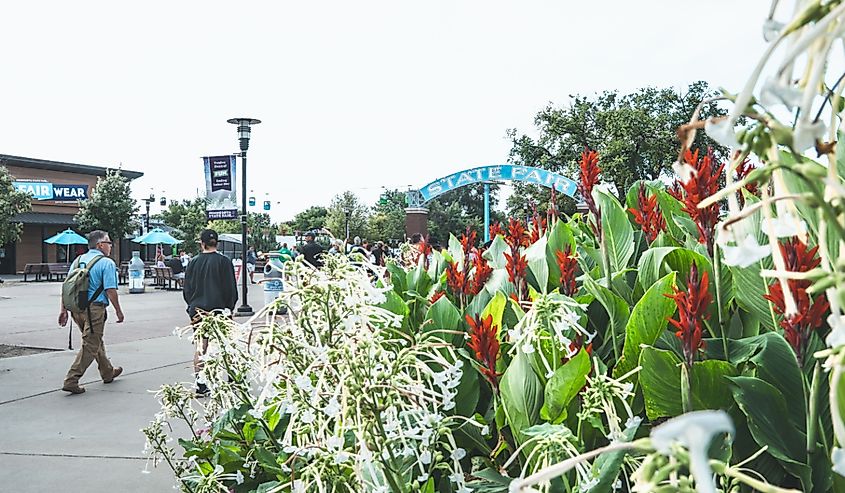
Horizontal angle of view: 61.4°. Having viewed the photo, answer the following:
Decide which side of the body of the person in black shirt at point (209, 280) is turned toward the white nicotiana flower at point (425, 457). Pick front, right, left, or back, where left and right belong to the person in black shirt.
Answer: back

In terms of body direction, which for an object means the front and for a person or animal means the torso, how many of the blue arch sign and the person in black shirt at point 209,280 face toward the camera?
1

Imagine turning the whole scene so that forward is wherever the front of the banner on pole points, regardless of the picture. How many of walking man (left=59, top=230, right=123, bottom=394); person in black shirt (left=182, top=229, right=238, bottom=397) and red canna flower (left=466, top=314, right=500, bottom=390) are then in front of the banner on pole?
3

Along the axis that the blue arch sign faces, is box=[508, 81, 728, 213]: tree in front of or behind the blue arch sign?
behind

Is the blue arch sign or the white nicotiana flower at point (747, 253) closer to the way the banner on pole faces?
the white nicotiana flower

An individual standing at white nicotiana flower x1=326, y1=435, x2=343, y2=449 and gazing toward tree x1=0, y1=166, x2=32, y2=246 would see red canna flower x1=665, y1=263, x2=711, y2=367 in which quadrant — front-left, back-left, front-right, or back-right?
back-right

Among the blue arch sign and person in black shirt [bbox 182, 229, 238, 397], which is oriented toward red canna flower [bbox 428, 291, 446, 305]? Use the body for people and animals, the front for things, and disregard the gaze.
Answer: the blue arch sign

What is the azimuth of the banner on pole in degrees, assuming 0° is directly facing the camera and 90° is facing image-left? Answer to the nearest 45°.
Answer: approximately 0°

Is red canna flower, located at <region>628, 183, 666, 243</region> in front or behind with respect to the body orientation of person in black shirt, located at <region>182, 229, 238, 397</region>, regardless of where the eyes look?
behind

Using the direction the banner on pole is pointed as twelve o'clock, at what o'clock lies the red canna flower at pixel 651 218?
The red canna flower is roughly at 12 o'clock from the banner on pole.

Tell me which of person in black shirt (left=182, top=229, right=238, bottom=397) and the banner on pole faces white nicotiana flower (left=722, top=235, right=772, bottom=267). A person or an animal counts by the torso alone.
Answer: the banner on pole

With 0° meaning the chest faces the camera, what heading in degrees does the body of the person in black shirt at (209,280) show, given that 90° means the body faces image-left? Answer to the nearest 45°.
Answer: approximately 180°

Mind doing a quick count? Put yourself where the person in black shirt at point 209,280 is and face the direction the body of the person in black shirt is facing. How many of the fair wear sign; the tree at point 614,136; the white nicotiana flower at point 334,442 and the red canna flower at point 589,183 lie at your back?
2

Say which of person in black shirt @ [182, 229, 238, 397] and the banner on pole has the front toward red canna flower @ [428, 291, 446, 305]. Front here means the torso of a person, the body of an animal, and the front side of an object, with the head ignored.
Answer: the banner on pole

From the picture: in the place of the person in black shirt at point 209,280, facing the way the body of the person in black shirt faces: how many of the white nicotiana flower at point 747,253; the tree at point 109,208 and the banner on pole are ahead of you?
2

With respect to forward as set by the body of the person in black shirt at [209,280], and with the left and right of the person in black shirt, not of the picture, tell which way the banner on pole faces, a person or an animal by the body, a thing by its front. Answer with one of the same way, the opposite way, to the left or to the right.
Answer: the opposite way

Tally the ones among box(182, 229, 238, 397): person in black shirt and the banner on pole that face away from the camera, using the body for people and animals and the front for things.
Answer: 1

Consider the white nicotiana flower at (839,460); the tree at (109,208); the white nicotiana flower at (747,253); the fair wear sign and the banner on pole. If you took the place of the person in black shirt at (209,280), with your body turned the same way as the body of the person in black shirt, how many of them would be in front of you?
3
